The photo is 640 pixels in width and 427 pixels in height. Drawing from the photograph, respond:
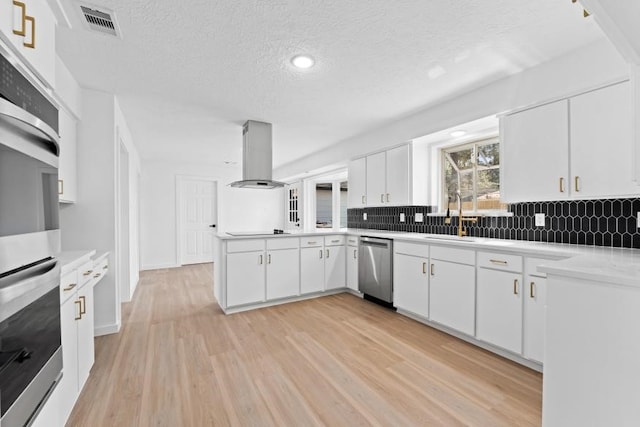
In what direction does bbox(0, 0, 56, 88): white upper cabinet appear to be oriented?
to the viewer's right

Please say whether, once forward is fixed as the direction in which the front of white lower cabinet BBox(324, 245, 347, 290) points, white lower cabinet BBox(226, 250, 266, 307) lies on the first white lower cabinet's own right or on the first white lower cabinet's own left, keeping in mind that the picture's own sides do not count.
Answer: on the first white lower cabinet's own right

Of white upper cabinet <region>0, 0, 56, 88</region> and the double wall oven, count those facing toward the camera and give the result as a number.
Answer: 0

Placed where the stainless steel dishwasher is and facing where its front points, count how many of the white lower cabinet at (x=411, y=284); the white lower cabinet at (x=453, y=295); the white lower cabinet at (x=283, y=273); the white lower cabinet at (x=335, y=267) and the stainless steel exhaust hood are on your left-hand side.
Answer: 2

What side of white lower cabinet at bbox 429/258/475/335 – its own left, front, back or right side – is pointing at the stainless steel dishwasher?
right

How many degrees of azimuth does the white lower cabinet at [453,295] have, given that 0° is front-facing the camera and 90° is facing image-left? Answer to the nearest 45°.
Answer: approximately 45°

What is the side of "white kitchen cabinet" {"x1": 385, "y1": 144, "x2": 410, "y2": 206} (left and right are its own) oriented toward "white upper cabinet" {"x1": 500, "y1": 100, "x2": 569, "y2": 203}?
left
